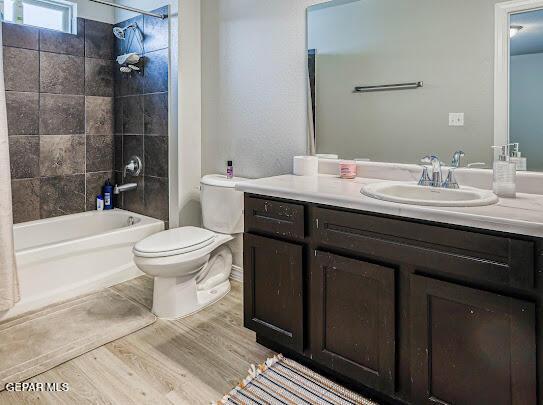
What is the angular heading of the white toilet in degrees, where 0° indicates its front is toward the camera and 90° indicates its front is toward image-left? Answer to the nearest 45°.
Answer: approximately 45°

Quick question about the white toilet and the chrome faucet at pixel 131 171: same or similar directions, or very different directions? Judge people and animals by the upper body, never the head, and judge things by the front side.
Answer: same or similar directions

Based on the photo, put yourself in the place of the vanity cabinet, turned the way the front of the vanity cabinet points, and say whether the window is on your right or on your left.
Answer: on your right

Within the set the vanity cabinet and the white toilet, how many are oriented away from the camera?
0

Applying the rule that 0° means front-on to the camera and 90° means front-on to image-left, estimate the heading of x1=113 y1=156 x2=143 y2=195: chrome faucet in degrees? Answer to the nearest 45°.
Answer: approximately 45°

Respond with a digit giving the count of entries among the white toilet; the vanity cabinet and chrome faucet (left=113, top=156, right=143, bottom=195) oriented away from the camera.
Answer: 0

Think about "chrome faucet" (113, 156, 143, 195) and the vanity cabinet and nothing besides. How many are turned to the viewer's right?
0

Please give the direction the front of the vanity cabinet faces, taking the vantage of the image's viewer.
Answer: facing the viewer and to the left of the viewer
